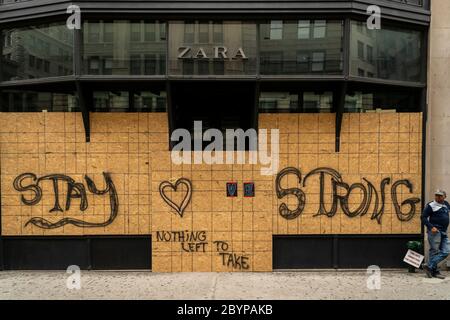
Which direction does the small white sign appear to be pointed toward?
toward the camera

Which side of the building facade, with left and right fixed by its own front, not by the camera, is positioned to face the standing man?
left

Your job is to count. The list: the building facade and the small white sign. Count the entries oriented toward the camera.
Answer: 2

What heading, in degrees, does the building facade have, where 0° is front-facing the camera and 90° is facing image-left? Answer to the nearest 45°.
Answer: approximately 0°

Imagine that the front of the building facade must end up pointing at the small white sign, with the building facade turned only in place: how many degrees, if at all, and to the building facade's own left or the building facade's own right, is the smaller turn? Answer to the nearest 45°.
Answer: approximately 90° to the building facade's own left
